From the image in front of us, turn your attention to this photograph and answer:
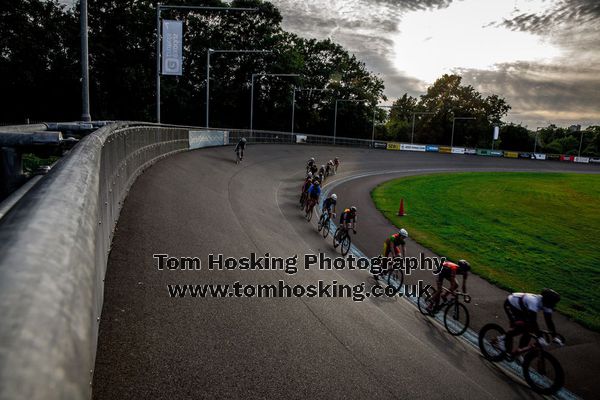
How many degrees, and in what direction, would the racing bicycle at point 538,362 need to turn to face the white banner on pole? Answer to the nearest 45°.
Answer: approximately 180°

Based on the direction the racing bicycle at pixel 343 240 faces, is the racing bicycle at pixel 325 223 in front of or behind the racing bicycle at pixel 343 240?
behind

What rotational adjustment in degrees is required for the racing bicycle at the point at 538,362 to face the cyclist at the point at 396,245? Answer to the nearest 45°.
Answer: approximately 180°

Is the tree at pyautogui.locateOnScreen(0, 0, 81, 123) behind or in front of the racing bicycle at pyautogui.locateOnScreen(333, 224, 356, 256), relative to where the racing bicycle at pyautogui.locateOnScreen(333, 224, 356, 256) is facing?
behind

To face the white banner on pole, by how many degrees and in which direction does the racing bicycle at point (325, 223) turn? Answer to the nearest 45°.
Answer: approximately 180°

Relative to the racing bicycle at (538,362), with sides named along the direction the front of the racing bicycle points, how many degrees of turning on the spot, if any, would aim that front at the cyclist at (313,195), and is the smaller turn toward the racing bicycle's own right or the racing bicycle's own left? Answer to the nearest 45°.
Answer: approximately 180°

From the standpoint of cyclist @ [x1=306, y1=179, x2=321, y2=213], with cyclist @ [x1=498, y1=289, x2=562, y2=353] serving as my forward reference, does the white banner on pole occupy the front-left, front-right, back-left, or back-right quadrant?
back-right

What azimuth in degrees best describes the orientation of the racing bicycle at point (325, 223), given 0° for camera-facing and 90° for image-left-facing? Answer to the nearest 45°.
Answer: approximately 315°

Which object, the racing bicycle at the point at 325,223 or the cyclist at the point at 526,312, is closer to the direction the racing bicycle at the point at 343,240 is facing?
the cyclist

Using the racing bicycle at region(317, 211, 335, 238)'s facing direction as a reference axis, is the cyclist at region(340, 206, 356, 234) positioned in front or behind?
in front

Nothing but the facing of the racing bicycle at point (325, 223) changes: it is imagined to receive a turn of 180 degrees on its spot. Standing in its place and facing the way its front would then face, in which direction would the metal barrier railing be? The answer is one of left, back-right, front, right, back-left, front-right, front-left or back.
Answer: back-left

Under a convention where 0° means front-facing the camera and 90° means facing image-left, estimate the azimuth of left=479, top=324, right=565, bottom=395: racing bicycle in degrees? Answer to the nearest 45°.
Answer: approximately 315°

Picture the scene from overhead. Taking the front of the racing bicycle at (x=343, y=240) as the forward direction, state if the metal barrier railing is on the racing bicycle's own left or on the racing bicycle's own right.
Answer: on the racing bicycle's own right
